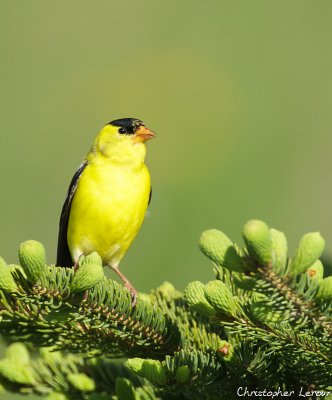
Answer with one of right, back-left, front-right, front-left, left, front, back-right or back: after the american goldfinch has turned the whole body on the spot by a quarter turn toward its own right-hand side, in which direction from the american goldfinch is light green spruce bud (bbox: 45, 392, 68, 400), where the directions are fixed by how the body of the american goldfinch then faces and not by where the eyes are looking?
front-left

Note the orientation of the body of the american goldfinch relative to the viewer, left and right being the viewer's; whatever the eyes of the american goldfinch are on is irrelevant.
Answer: facing the viewer and to the right of the viewer
